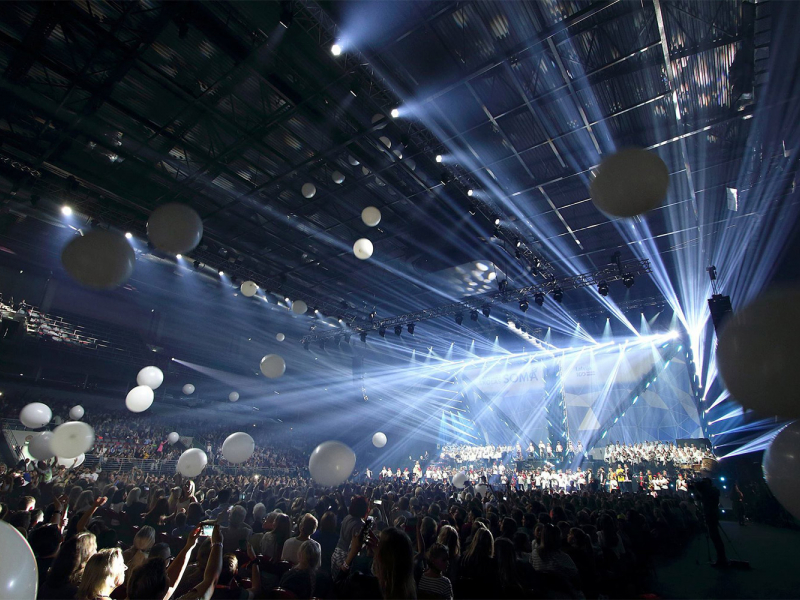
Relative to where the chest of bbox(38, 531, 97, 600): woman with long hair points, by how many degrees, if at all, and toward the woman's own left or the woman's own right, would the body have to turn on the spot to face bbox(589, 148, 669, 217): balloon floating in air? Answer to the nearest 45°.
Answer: approximately 90° to the woman's own right

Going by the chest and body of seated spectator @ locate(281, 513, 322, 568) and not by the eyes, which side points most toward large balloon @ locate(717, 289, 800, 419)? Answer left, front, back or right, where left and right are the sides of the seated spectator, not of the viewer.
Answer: right

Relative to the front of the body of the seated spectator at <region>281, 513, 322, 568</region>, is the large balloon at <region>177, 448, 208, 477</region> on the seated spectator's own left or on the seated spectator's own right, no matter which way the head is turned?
on the seated spectator's own left

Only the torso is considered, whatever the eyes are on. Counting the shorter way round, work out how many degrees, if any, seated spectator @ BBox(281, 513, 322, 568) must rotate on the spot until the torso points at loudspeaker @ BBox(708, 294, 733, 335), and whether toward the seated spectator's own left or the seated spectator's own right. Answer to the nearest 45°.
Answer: approximately 45° to the seated spectator's own right

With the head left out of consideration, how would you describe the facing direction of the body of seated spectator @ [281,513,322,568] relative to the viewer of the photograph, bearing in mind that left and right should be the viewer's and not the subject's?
facing away from the viewer and to the right of the viewer

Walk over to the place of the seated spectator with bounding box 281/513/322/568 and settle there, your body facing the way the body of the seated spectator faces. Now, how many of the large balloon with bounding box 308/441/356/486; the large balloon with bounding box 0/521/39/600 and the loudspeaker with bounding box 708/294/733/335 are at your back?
1

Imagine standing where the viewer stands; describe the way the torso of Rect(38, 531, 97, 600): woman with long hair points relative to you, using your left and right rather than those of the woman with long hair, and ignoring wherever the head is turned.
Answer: facing away from the viewer and to the right of the viewer

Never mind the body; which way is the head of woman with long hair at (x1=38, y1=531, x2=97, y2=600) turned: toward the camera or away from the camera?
away from the camera

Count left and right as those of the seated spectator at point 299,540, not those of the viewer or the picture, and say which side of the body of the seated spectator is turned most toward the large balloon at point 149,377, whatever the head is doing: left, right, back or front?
left

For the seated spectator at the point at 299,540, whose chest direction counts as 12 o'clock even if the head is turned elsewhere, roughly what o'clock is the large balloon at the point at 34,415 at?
The large balloon is roughly at 9 o'clock from the seated spectator.

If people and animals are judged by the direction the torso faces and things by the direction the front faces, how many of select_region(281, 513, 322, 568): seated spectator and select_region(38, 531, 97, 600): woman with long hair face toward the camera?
0
